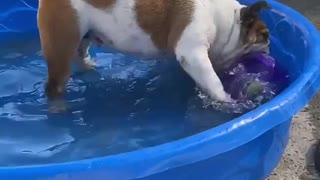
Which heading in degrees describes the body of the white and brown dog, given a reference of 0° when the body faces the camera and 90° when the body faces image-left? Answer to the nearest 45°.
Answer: approximately 270°

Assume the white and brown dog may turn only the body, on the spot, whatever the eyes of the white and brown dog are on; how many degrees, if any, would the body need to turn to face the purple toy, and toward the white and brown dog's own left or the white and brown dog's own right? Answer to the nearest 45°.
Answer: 0° — it already faces it
